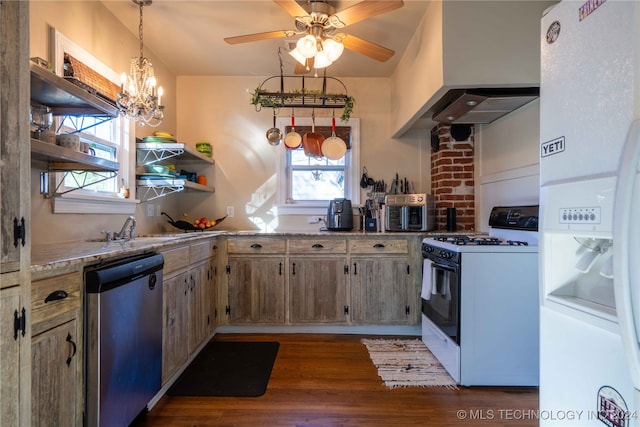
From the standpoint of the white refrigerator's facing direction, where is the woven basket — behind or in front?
in front

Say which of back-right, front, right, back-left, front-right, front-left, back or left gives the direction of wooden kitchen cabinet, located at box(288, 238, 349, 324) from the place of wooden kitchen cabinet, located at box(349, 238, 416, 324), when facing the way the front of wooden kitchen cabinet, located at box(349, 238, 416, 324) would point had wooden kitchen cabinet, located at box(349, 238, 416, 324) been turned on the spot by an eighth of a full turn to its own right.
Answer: front-right

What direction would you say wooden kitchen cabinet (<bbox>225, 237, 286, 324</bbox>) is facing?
toward the camera

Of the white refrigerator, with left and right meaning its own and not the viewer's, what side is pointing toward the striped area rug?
right

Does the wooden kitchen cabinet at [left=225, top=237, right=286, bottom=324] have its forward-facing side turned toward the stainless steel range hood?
no

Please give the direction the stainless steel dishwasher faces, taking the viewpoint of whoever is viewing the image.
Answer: facing the viewer and to the right of the viewer

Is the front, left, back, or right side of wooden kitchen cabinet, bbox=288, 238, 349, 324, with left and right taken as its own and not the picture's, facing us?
front

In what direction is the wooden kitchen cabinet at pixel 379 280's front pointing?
toward the camera

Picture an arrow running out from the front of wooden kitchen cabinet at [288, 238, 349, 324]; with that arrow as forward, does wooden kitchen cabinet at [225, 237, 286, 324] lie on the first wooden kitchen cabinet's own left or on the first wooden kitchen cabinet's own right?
on the first wooden kitchen cabinet's own right

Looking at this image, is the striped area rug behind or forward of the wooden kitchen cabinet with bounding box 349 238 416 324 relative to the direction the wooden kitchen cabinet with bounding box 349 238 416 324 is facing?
forward

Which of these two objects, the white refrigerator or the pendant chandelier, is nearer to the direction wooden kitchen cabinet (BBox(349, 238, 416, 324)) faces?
the white refrigerator

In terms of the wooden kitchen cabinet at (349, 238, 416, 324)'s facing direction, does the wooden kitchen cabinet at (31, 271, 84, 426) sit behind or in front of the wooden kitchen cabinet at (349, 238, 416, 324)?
in front

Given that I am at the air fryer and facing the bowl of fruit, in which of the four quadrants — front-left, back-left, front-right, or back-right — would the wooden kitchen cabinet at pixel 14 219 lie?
front-left

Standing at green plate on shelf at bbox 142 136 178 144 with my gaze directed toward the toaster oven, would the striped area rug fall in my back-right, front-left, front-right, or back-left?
front-right

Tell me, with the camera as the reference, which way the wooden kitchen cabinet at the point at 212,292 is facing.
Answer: facing to the right of the viewer

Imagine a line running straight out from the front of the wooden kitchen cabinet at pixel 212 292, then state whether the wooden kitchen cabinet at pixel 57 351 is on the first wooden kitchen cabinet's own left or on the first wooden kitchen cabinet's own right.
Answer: on the first wooden kitchen cabinet's own right
